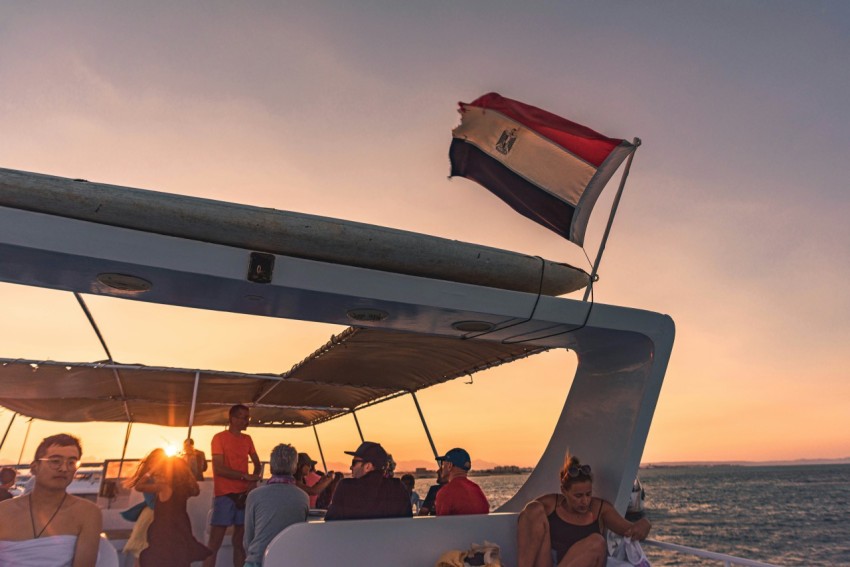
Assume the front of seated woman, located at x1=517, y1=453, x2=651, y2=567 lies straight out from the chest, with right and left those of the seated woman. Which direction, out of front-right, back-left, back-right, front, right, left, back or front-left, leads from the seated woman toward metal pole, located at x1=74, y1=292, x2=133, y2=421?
right

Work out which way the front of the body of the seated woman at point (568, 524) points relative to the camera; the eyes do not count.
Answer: toward the camera

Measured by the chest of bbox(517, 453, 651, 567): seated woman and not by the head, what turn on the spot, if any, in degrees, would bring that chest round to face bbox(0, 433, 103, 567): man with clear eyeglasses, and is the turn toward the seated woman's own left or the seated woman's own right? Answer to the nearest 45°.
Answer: approximately 45° to the seated woman's own right

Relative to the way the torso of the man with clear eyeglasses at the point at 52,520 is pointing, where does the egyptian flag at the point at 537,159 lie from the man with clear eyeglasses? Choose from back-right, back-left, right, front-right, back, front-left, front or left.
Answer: left

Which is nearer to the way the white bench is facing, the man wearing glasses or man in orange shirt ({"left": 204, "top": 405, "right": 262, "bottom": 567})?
the man in orange shirt

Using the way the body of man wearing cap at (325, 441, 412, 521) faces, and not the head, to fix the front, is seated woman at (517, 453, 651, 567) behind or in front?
behind

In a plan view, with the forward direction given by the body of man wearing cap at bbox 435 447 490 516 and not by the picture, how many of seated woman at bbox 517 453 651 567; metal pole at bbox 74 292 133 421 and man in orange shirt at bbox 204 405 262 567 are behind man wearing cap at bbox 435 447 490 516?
1

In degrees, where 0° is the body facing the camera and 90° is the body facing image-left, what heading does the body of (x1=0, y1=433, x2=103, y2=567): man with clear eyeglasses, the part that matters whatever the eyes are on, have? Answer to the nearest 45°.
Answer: approximately 0°

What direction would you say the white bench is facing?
away from the camera
